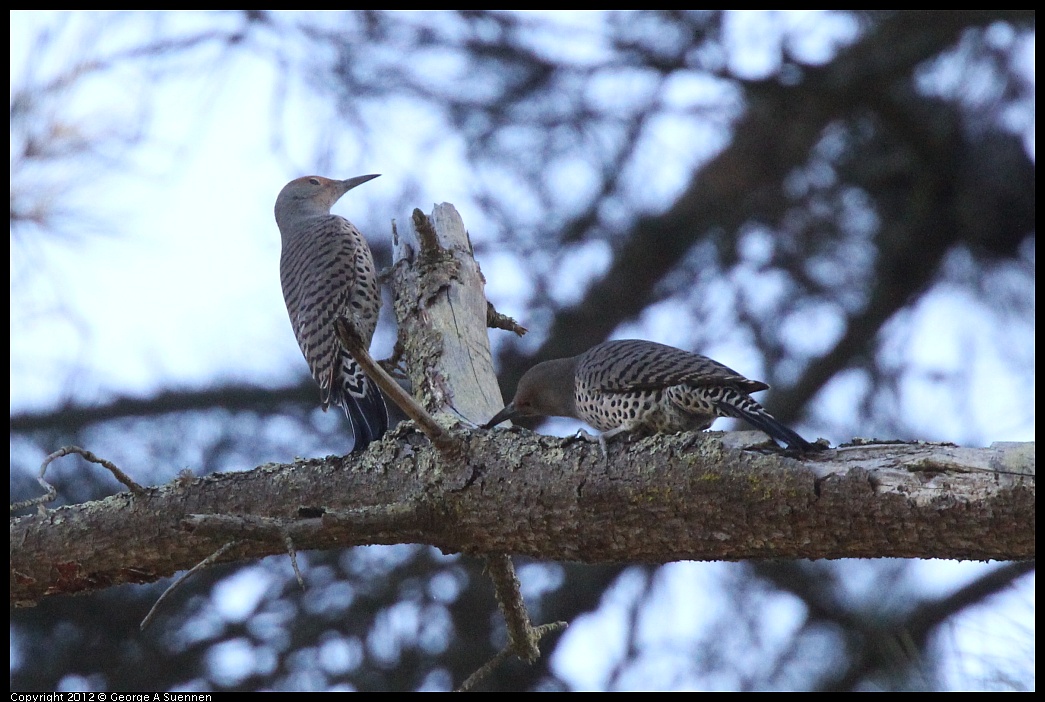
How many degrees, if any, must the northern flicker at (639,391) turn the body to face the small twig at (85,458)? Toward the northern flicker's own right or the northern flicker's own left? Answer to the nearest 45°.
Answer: approximately 45° to the northern flicker's own left

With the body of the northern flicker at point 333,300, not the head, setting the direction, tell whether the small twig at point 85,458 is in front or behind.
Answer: behind

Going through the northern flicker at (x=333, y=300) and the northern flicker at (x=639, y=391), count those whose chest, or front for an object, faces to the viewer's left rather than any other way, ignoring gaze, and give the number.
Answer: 1

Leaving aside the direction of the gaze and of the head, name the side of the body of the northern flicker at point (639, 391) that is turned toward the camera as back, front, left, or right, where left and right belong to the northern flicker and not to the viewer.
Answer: left

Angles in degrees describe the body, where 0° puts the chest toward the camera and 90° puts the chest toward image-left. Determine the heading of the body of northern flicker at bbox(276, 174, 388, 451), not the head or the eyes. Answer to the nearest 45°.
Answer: approximately 225°
